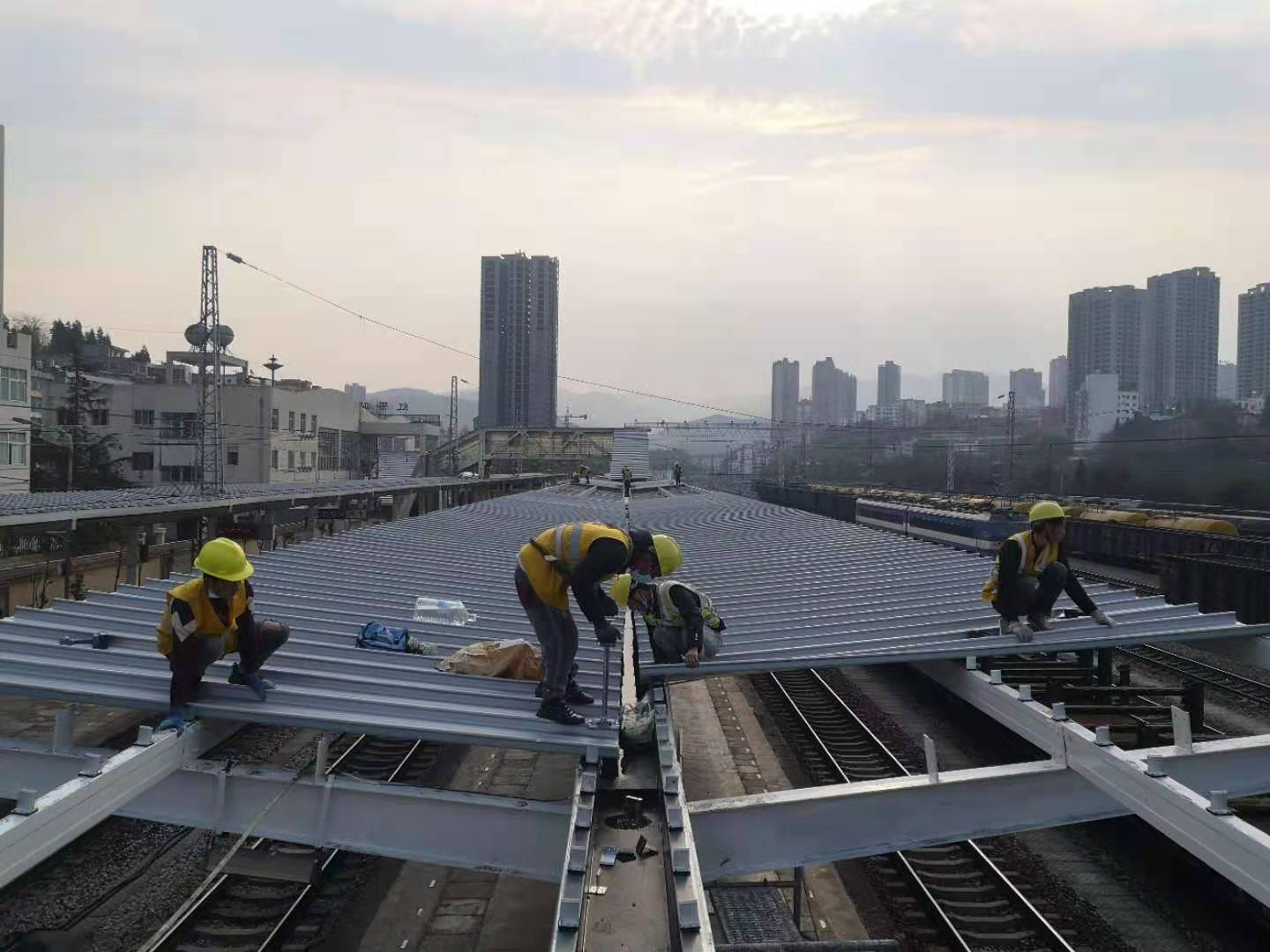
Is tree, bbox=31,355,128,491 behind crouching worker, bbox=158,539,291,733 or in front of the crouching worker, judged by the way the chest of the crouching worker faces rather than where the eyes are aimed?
behind

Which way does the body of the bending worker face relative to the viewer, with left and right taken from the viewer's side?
facing to the right of the viewer

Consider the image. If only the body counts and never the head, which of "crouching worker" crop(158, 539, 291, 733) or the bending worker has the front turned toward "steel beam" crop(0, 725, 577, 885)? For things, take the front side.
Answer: the crouching worker

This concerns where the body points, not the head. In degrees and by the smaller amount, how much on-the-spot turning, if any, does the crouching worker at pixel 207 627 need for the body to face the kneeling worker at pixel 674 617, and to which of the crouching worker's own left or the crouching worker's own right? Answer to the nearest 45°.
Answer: approximately 45° to the crouching worker's own left

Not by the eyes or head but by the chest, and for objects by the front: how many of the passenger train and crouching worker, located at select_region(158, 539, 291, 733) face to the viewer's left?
0

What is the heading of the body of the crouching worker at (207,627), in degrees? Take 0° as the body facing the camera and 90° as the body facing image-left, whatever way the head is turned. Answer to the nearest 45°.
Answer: approximately 315°

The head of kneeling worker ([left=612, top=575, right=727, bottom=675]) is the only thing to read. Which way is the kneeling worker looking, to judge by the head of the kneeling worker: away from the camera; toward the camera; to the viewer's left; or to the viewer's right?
to the viewer's left

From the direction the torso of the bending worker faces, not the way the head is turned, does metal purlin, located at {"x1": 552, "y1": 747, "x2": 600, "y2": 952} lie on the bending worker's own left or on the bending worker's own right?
on the bending worker's own right

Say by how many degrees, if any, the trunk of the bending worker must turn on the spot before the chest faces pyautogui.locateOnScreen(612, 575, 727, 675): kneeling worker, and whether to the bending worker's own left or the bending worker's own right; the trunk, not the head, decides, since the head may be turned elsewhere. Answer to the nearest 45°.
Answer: approximately 45° to the bending worker's own left
